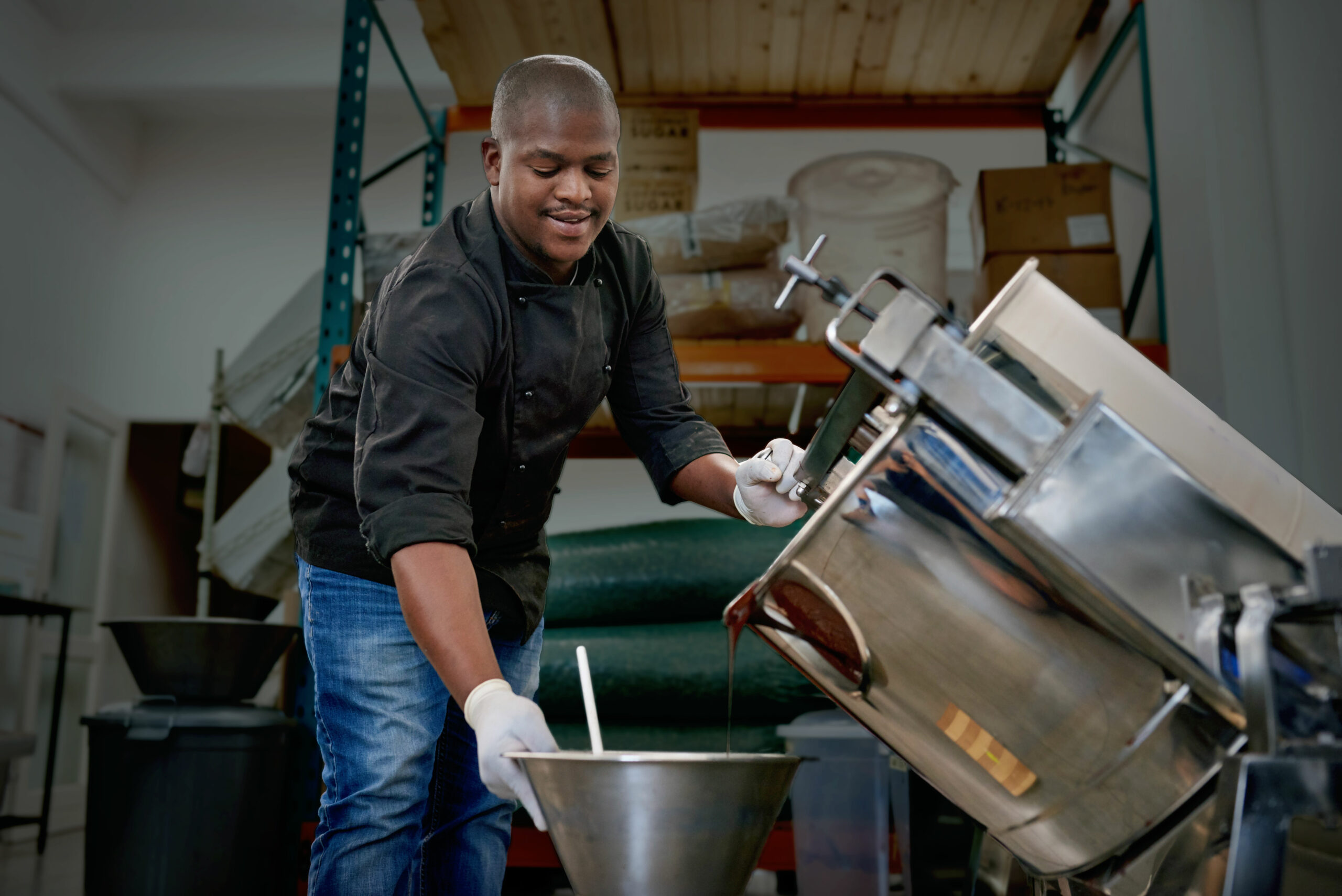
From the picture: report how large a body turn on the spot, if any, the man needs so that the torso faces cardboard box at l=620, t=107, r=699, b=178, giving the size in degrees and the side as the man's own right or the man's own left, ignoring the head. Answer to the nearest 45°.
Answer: approximately 135° to the man's own left

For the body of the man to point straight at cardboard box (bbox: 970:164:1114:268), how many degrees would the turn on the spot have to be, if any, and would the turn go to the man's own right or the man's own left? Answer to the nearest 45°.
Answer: approximately 90° to the man's own left

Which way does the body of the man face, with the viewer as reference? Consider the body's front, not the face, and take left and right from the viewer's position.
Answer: facing the viewer and to the right of the viewer

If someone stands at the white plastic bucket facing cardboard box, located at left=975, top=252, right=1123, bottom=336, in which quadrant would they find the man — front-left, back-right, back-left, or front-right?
back-right

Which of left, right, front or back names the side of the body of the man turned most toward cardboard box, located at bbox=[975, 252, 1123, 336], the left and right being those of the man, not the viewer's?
left

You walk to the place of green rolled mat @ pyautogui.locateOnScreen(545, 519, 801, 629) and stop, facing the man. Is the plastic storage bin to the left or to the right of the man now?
left

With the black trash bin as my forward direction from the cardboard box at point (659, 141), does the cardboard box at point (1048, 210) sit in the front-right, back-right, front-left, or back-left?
back-left

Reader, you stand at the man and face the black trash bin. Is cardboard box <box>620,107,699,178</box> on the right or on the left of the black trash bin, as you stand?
right

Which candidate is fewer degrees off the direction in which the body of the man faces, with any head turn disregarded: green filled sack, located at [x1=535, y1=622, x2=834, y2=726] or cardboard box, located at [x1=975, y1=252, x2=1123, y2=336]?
the cardboard box

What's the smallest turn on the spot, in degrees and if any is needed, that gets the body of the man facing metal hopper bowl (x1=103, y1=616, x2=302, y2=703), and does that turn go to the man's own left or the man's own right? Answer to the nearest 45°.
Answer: approximately 180°

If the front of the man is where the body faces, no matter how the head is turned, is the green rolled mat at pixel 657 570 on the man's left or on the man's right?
on the man's left

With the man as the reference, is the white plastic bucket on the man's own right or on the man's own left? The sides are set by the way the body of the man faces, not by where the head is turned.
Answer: on the man's own left
